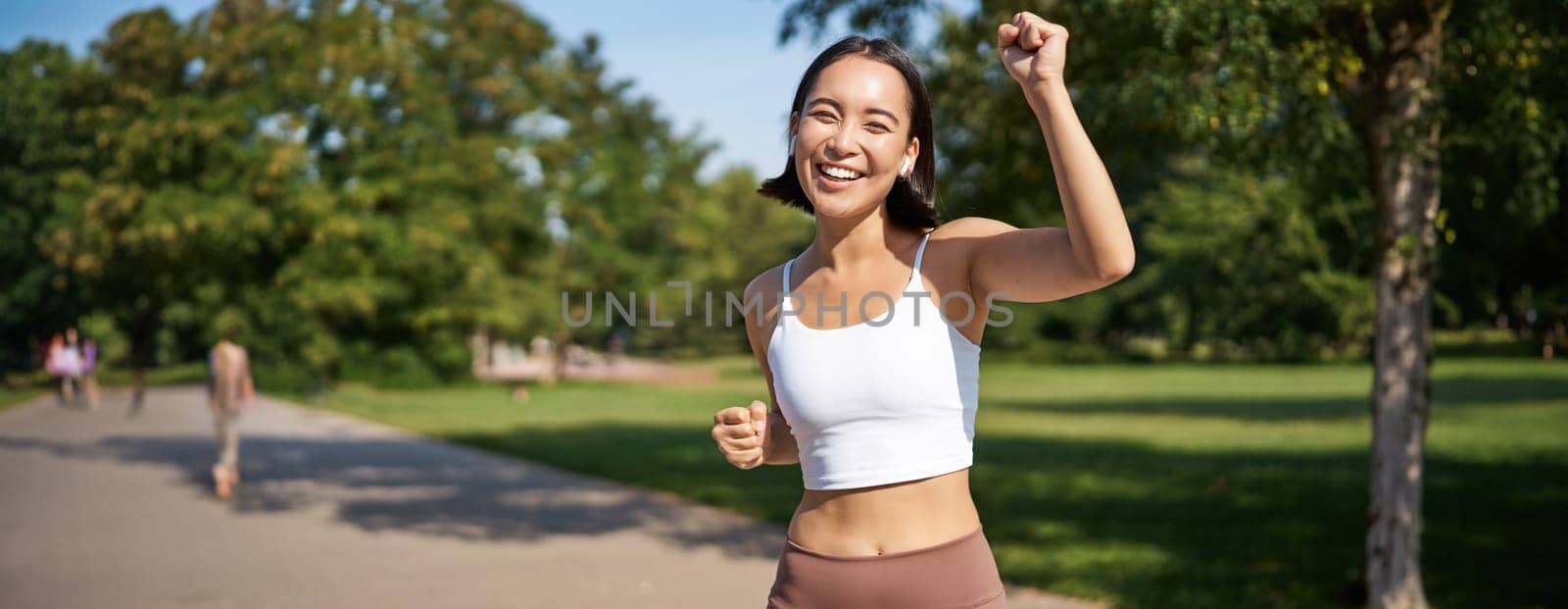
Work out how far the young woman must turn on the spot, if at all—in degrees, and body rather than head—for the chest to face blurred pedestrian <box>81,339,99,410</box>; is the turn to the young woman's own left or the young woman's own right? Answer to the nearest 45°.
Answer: approximately 135° to the young woman's own right

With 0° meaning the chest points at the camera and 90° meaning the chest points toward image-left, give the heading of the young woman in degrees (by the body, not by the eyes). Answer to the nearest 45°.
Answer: approximately 0°

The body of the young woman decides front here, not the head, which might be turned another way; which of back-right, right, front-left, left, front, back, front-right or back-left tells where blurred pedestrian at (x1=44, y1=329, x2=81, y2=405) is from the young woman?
back-right
